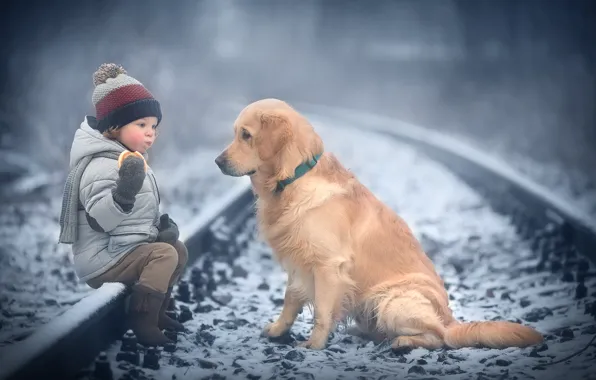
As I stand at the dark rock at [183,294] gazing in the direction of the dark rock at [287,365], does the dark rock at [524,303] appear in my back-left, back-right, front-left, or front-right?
front-left

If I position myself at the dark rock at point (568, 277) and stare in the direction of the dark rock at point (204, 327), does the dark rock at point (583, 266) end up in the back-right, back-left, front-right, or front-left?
back-right

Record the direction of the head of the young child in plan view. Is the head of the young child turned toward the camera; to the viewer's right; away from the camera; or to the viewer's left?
to the viewer's right

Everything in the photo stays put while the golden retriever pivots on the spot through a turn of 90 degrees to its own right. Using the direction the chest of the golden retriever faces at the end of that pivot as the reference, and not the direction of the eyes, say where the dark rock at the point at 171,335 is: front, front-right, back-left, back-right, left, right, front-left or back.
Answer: left

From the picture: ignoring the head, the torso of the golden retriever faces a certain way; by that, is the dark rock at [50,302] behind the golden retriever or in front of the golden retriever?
in front

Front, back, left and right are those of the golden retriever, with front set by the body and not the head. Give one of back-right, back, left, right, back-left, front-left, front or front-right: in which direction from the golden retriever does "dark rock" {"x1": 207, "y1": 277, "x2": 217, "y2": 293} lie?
front-right

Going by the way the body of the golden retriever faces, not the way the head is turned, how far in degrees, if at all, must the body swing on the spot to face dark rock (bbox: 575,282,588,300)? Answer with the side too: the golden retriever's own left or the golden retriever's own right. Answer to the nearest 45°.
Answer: approximately 135° to the golden retriever's own right

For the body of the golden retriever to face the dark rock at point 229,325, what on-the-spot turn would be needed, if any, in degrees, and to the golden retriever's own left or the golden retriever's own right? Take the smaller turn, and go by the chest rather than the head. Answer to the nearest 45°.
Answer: approximately 45° to the golden retriever's own right

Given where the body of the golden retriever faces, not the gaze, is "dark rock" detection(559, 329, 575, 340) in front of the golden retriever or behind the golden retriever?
behind

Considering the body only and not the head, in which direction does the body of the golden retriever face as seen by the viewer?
to the viewer's left

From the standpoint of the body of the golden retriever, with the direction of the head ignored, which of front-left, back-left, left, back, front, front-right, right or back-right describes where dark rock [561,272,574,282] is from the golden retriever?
back-right

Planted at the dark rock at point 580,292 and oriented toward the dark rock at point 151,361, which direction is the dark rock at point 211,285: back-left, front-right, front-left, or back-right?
front-right

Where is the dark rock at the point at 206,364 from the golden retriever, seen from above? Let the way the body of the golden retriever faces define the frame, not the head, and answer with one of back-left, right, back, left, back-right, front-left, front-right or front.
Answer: front-left

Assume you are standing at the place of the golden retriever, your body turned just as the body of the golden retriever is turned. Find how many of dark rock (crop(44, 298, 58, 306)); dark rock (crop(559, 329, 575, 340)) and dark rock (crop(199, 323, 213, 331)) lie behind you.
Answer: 1
